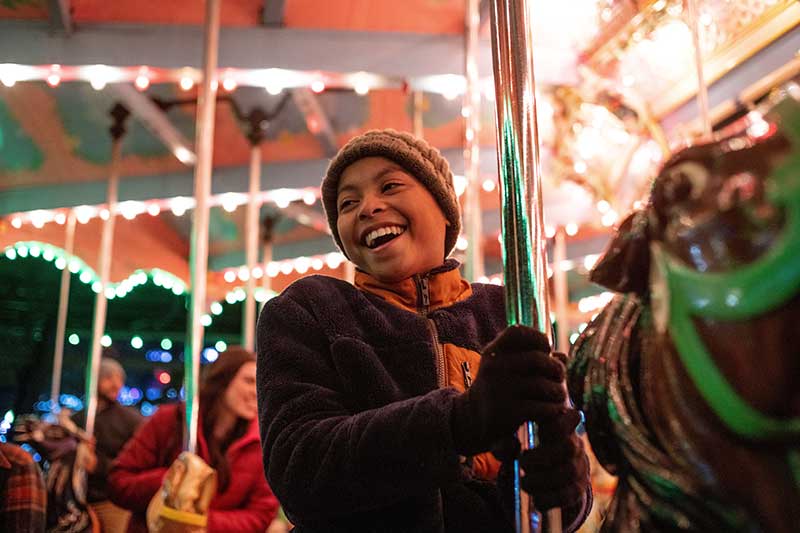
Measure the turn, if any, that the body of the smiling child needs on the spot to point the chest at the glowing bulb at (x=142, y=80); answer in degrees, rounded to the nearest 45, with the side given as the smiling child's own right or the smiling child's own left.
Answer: approximately 180°

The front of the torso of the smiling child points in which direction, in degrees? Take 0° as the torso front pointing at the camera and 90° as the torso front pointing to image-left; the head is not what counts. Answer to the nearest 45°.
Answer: approximately 315°

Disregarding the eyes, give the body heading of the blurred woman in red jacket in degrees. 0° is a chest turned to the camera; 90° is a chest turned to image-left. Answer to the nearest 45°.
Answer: approximately 315°

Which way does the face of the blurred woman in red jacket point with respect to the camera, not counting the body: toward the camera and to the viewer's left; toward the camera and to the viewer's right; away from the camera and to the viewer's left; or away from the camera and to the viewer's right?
toward the camera and to the viewer's right

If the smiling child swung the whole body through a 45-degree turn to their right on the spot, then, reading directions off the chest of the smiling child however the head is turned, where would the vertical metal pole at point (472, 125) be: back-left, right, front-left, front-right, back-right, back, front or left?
back

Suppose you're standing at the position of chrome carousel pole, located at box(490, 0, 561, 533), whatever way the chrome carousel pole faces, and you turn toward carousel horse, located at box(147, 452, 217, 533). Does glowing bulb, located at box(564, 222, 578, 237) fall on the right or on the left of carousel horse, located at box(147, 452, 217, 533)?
right
